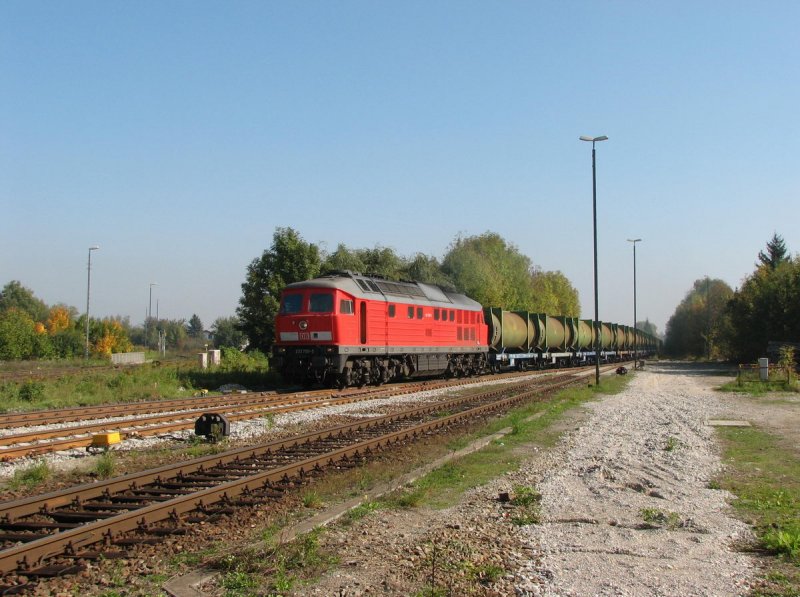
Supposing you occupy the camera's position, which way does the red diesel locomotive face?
facing the viewer and to the left of the viewer

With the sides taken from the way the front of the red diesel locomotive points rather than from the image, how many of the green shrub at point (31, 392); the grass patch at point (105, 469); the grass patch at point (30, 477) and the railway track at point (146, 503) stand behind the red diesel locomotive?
0

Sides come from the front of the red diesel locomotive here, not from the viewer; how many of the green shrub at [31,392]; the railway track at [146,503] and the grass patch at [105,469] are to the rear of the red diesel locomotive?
0

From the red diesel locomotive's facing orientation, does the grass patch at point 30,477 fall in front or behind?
in front

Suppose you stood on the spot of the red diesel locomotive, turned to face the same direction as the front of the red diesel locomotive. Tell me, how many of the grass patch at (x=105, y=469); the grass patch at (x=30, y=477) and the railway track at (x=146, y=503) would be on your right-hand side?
0

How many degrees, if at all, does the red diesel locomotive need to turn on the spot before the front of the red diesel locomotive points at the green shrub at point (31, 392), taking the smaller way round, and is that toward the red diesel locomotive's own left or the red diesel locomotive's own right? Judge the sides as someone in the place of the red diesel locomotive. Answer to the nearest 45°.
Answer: approximately 45° to the red diesel locomotive's own right

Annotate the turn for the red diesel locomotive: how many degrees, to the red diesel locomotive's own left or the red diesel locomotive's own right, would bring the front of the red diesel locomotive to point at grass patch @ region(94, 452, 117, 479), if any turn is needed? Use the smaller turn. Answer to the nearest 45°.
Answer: approximately 45° to the red diesel locomotive's own left
